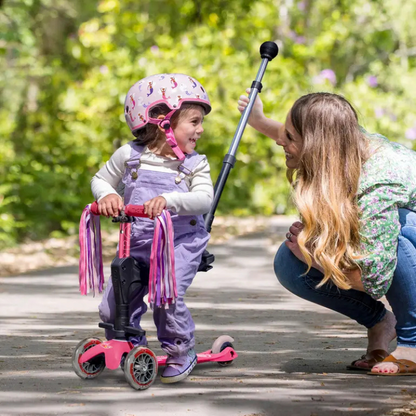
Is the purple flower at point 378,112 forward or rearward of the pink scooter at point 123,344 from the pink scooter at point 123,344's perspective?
rearward

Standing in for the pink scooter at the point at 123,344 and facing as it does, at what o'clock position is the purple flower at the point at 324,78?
The purple flower is roughly at 5 o'clock from the pink scooter.

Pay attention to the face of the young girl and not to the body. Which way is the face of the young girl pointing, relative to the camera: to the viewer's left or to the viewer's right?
to the viewer's right

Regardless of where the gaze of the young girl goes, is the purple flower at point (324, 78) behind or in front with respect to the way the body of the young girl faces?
behind

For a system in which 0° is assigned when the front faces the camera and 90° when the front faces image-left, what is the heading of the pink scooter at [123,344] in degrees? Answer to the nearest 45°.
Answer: approximately 45°

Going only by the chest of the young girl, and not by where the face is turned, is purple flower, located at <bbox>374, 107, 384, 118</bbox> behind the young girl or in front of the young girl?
behind

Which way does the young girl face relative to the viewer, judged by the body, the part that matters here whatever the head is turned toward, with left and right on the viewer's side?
facing the viewer and to the left of the viewer
